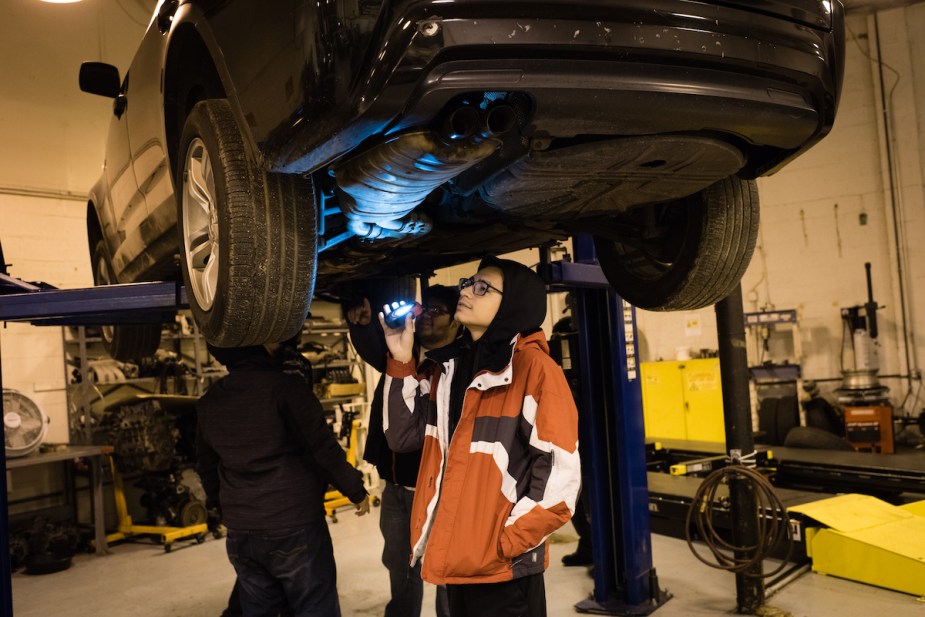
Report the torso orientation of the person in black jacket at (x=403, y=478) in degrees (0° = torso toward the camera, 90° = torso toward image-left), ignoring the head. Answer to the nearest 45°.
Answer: approximately 45°

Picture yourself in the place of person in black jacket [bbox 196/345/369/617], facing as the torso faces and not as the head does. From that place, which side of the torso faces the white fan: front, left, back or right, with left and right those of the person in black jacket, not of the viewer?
left

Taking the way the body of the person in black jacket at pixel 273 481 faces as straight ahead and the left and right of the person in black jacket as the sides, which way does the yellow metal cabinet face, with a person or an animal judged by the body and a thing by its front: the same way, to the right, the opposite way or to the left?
the opposite way

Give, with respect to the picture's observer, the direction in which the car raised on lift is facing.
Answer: facing away from the viewer and to the left of the viewer

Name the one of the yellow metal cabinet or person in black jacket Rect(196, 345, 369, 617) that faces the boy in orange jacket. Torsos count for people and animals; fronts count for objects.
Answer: the yellow metal cabinet

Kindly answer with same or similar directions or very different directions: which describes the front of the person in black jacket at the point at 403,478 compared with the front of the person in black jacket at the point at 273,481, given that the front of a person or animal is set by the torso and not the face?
very different directions

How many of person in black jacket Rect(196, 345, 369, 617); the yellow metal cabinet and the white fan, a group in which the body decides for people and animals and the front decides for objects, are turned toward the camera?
2

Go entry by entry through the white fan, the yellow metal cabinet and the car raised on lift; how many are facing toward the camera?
2

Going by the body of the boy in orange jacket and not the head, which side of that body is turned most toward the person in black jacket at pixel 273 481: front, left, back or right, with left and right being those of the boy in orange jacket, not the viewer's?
right
